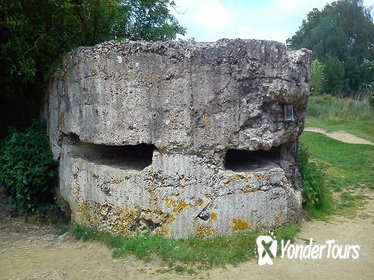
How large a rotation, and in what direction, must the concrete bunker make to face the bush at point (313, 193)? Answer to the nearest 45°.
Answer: approximately 135° to its left

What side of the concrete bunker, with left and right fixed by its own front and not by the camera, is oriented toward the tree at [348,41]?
back

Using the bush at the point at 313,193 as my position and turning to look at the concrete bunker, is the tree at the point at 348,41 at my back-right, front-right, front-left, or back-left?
back-right

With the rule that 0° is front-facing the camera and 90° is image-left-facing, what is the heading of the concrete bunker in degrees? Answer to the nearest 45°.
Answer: approximately 0°

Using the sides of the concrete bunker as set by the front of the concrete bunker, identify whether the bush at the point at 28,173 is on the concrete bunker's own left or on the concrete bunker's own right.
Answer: on the concrete bunker's own right

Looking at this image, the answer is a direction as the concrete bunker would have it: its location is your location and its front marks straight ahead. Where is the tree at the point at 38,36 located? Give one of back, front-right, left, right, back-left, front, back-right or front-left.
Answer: back-right

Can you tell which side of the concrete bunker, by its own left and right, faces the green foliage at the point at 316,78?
back
